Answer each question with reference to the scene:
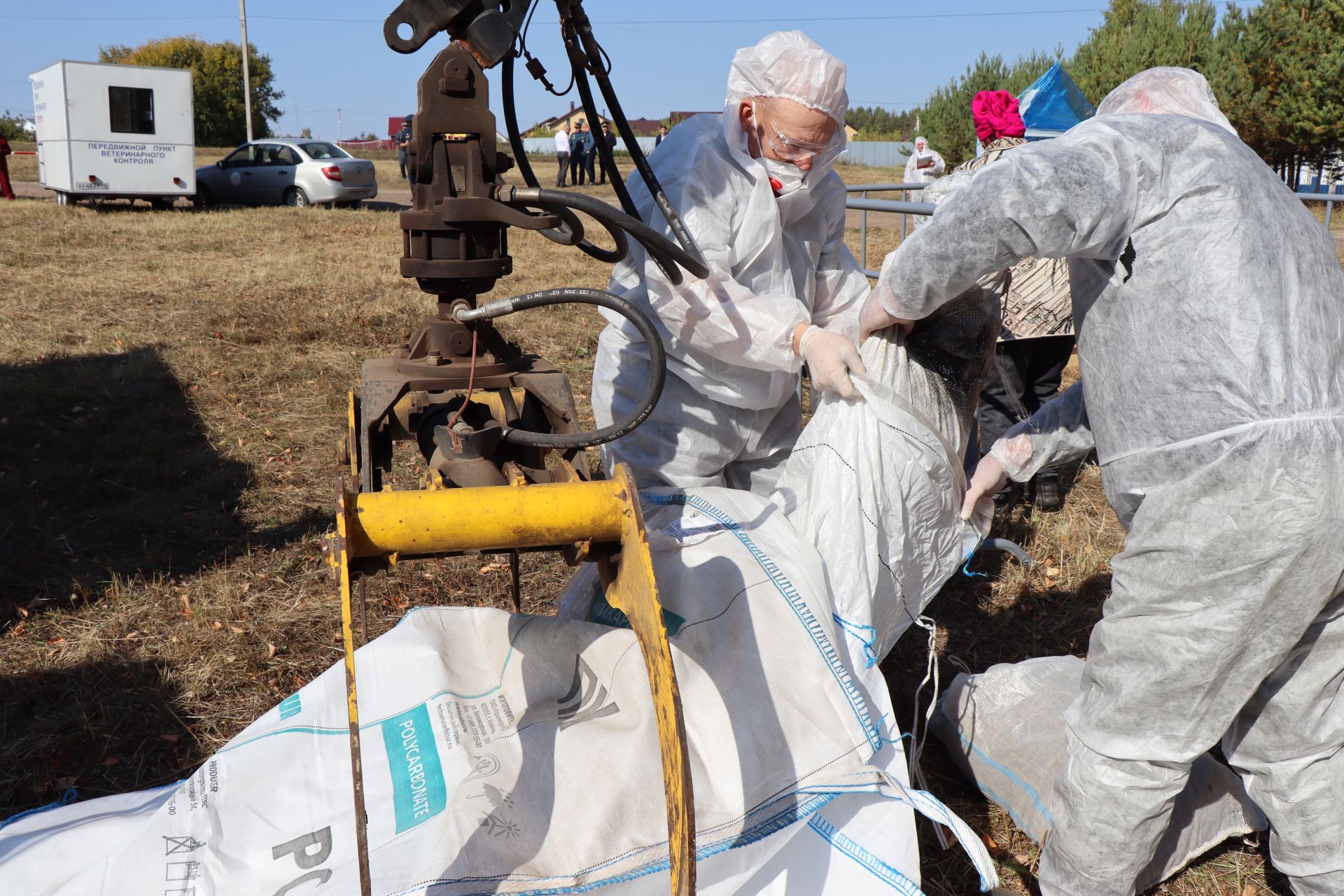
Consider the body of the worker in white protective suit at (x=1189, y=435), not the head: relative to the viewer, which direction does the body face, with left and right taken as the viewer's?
facing away from the viewer and to the left of the viewer

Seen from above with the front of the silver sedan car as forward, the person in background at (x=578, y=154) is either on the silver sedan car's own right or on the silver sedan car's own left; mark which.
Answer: on the silver sedan car's own right

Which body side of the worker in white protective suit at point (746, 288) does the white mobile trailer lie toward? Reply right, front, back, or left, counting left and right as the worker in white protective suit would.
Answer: back

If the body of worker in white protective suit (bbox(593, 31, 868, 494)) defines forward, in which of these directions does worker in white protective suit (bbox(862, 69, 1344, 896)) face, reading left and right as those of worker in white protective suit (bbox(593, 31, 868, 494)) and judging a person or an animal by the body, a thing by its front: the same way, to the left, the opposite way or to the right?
the opposite way

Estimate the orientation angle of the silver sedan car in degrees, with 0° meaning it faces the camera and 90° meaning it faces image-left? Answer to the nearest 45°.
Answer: approximately 135°

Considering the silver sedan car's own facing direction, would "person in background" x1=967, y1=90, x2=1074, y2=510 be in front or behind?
behind

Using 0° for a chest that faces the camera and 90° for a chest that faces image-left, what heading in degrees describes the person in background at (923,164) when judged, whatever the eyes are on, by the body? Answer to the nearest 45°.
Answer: approximately 0°

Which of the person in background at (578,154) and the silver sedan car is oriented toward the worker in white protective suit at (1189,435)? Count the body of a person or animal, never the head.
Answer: the person in background

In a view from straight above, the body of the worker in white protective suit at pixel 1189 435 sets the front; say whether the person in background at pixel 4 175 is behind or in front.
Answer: in front

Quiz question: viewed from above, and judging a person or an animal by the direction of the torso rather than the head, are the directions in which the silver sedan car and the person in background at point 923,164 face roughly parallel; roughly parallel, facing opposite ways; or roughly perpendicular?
roughly perpendicular
